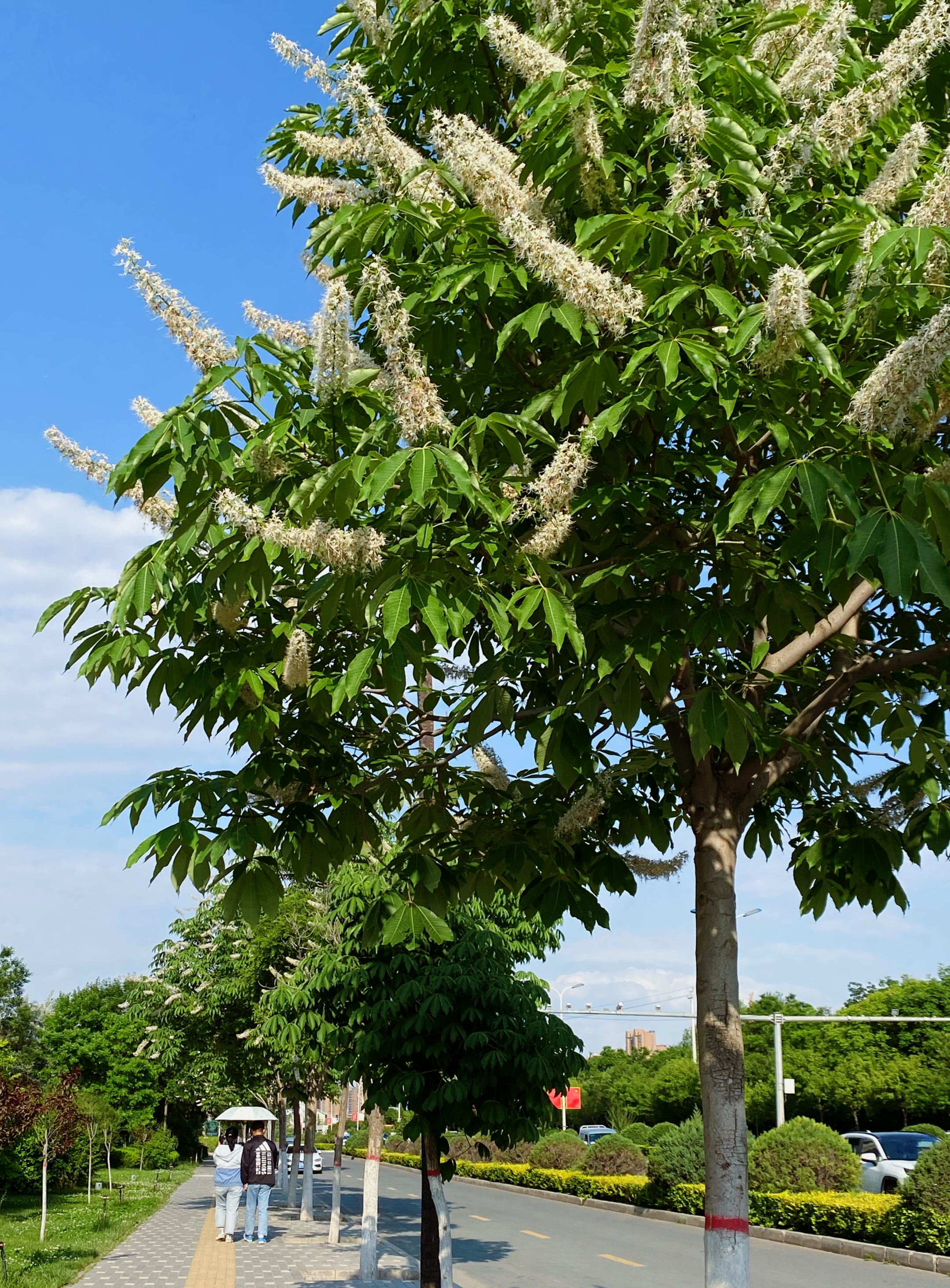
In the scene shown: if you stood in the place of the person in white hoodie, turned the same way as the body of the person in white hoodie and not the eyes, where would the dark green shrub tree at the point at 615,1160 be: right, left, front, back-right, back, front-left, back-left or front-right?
front-right

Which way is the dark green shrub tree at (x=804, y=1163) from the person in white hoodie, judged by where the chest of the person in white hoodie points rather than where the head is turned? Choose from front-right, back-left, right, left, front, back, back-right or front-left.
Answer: right

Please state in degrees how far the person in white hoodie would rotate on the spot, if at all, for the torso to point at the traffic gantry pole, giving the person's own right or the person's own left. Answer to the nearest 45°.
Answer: approximately 45° to the person's own right

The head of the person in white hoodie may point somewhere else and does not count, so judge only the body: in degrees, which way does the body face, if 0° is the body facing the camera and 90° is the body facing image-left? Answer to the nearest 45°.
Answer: approximately 180°

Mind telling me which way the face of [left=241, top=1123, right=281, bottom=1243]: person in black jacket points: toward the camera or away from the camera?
away from the camera

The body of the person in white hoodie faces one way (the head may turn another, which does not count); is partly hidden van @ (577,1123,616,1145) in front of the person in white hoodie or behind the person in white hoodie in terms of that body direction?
in front

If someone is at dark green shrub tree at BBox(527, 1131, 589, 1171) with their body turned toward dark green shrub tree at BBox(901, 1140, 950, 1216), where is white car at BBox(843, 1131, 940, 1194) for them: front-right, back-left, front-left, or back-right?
front-left

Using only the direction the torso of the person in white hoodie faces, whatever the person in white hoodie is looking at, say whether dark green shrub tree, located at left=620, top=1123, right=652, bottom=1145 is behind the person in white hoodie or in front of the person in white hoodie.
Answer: in front

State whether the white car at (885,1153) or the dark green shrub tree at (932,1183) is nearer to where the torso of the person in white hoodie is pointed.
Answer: the white car

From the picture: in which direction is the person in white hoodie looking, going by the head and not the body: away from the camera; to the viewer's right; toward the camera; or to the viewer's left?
away from the camera

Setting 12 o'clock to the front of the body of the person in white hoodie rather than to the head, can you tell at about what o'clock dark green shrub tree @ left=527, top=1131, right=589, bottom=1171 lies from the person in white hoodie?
The dark green shrub tree is roughly at 1 o'clock from the person in white hoodie.

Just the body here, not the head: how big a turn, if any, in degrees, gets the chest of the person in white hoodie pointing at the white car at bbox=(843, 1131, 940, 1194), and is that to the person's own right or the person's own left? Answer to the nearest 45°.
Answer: approximately 45° to the person's own right

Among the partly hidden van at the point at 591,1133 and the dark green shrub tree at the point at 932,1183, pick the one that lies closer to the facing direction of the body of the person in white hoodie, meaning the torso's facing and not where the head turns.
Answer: the partly hidden van
